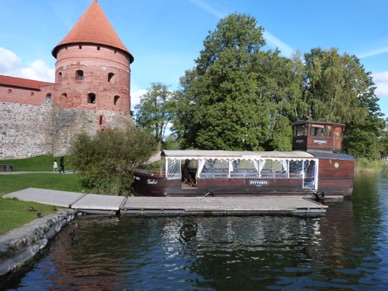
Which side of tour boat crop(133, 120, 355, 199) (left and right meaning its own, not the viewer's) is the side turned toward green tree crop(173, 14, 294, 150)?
right

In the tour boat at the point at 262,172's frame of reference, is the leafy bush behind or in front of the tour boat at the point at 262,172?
in front

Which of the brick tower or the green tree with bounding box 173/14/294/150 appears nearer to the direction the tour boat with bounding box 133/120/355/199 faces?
the brick tower

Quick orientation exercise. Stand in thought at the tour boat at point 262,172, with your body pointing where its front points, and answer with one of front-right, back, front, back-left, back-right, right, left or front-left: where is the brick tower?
front-right

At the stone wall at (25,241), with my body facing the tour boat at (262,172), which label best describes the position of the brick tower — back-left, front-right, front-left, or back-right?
front-left

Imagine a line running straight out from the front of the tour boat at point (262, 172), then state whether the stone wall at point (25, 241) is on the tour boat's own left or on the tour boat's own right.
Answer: on the tour boat's own left

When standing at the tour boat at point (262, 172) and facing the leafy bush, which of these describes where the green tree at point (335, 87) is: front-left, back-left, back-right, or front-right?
back-right

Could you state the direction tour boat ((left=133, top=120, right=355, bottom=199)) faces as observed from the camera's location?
facing to the left of the viewer

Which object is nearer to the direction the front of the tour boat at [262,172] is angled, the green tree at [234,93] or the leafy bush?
the leafy bush

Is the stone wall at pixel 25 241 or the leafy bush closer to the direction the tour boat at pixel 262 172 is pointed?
the leafy bush

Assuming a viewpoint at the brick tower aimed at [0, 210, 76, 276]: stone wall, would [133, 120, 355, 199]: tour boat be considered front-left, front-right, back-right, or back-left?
front-left

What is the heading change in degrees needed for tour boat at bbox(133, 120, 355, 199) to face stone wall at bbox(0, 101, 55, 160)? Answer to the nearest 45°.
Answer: approximately 45° to its right
